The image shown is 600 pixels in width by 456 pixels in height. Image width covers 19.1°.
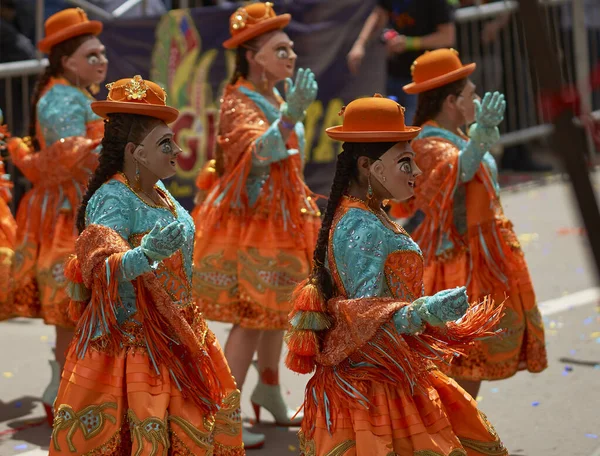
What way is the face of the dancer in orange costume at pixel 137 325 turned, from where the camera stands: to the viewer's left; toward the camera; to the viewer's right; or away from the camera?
to the viewer's right

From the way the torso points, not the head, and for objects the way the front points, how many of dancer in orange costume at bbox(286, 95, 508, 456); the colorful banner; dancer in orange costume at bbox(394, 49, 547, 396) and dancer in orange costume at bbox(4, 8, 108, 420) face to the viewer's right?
3

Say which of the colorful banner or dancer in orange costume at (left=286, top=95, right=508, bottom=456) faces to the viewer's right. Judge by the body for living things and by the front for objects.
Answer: the dancer in orange costume

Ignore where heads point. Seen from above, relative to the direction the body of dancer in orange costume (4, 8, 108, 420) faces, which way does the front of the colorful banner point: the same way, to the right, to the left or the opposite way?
to the right

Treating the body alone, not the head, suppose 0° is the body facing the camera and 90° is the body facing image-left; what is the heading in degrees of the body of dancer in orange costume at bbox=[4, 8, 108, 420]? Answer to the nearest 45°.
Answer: approximately 270°

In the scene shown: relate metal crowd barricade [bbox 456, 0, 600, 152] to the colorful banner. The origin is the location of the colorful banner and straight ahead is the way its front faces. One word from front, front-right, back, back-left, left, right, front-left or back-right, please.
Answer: back-left

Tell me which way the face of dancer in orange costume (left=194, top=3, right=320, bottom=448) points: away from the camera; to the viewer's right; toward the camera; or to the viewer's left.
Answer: to the viewer's right

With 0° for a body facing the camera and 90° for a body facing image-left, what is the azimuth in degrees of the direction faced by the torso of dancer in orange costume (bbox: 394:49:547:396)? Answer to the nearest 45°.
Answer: approximately 270°

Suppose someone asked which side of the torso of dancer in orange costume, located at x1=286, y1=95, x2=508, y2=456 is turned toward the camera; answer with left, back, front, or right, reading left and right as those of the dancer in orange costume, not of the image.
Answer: right

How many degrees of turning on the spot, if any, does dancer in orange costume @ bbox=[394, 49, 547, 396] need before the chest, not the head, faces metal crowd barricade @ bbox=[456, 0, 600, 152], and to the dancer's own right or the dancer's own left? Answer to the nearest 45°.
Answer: approximately 90° to the dancer's own left

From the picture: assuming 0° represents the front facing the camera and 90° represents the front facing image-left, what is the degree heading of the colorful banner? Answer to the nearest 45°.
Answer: approximately 0°

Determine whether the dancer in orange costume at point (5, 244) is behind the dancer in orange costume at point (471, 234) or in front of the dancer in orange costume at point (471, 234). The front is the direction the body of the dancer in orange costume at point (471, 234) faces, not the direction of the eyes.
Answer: behind

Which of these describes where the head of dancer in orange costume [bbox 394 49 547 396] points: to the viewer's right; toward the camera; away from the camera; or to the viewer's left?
to the viewer's right
